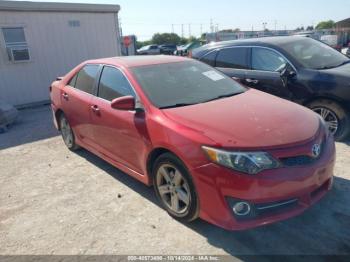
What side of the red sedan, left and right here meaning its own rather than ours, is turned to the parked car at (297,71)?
left

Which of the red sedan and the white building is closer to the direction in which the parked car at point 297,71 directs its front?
the red sedan

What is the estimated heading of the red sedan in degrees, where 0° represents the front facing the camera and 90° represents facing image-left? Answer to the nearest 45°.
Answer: approximately 315°

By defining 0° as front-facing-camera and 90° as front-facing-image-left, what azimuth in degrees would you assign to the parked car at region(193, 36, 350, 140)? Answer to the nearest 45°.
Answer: approximately 315°

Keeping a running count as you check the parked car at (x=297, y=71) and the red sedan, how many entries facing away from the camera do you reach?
0

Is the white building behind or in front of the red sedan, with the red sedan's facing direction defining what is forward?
behind

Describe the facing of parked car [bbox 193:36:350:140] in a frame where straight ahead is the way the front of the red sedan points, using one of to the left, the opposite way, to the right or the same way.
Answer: the same way

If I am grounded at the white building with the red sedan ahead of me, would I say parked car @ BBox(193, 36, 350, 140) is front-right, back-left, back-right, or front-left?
front-left
